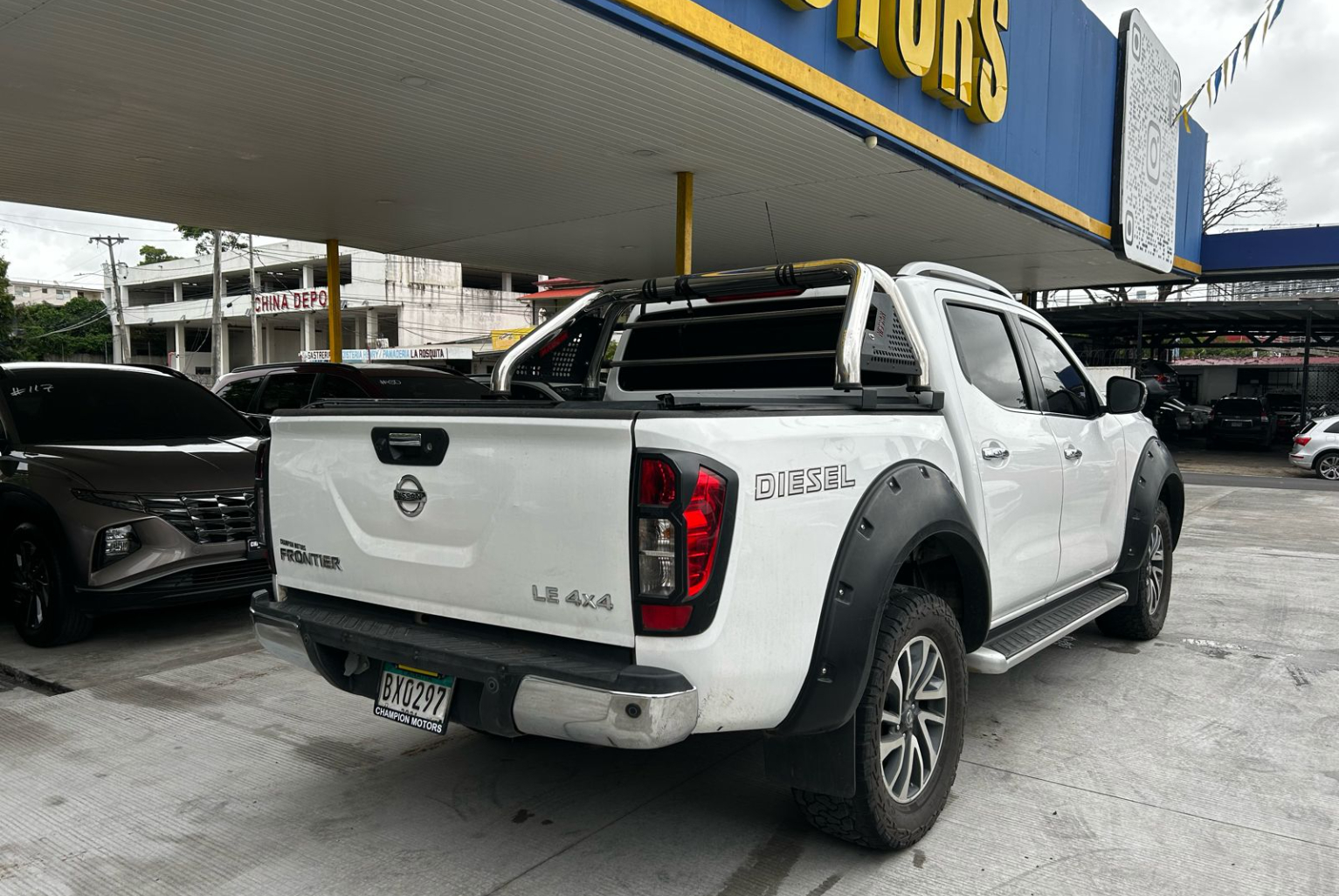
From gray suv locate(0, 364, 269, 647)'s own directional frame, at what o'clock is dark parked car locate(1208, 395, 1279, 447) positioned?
The dark parked car is roughly at 10 o'clock from the gray suv.

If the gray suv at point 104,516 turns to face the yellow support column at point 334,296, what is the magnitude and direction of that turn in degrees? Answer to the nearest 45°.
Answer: approximately 135° to its left

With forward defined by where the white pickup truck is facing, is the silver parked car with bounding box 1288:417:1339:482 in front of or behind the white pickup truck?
in front

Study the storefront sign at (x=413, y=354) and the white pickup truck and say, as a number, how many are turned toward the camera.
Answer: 1

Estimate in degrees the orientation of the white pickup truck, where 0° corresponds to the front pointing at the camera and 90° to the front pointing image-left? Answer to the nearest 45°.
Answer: approximately 225°

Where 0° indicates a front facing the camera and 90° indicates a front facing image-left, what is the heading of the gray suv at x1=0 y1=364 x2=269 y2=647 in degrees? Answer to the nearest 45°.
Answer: approximately 315°

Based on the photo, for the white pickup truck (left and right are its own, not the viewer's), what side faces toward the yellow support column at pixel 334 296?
left

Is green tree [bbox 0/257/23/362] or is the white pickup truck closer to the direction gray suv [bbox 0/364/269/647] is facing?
the white pickup truck

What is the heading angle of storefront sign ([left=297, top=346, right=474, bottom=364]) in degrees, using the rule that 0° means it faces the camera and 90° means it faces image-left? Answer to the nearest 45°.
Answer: approximately 0°

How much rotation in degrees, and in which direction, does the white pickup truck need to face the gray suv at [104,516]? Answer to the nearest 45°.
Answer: approximately 90° to its left

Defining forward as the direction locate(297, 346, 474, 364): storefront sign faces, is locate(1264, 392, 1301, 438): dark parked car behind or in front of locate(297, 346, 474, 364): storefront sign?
in front

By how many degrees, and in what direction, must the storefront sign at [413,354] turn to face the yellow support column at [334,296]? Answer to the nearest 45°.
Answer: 0° — it already faces it
